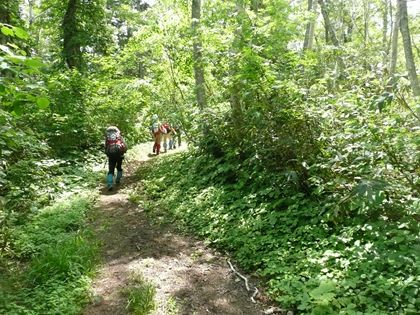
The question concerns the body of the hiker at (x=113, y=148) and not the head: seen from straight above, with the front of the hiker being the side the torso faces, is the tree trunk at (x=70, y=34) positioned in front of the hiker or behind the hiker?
in front

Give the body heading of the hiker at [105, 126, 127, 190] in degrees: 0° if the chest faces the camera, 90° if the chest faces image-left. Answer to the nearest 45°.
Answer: approximately 180°
